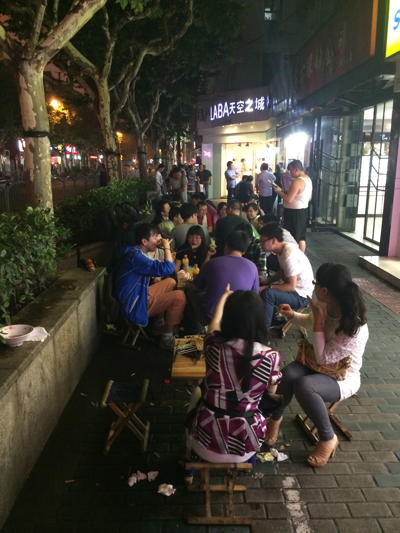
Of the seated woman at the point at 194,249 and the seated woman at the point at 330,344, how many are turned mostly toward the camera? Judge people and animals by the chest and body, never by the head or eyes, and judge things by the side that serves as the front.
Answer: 1

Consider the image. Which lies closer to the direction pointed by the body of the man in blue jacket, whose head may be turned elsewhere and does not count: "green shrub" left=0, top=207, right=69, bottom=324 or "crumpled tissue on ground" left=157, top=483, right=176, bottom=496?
the crumpled tissue on ground

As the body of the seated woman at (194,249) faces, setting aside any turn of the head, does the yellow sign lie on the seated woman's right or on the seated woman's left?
on the seated woman's left

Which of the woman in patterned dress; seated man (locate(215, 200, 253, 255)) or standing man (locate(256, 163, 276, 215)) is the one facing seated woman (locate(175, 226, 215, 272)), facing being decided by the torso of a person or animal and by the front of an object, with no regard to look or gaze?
the woman in patterned dress

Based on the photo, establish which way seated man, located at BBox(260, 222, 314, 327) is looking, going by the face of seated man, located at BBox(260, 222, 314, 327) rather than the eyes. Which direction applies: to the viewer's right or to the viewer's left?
to the viewer's left

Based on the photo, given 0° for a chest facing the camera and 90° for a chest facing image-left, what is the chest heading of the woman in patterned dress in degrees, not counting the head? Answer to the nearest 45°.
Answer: approximately 180°

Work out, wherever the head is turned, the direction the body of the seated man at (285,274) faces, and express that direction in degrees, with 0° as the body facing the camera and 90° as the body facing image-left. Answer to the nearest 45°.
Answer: approximately 90°

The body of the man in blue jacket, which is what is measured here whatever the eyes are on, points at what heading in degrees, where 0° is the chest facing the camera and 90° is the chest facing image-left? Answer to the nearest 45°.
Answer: approximately 270°

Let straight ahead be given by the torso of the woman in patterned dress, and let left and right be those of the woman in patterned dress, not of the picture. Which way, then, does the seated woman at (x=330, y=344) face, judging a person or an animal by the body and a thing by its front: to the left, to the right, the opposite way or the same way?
to the left

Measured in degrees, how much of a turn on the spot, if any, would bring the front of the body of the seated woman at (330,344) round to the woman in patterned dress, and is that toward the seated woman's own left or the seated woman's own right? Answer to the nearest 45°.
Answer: approximately 45° to the seated woman's own left
